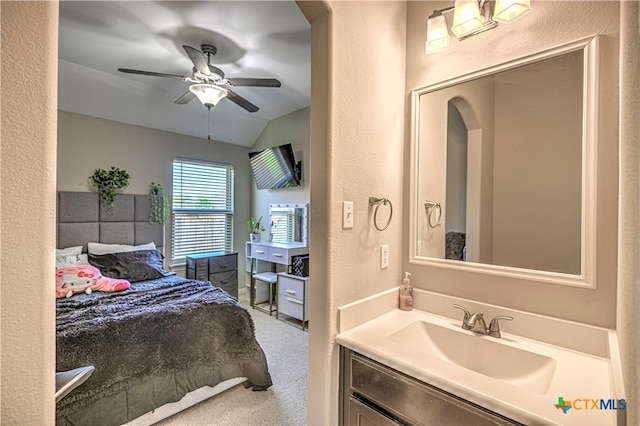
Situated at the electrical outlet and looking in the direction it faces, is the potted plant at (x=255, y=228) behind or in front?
behind

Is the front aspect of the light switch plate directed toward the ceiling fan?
no

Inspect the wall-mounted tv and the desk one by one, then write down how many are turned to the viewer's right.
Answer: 0

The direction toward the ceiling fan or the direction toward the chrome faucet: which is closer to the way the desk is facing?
the ceiling fan

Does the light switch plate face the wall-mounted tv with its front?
no

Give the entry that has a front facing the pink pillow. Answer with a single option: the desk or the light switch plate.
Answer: the desk

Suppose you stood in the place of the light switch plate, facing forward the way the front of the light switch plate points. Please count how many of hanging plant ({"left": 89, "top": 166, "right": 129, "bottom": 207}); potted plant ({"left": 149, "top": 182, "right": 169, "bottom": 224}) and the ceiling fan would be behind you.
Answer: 3

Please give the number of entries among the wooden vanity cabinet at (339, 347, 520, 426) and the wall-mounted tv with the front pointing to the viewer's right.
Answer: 0

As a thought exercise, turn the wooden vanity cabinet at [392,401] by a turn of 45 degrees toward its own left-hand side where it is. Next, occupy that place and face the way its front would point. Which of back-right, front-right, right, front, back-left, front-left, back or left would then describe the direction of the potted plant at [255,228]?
back-right

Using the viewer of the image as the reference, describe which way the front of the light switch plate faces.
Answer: facing the viewer and to the right of the viewer

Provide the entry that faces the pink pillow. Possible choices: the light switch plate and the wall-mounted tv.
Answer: the wall-mounted tv

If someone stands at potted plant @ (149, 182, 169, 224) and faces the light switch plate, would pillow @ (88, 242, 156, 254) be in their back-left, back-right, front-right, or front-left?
front-right

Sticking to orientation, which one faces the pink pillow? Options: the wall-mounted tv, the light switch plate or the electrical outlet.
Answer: the wall-mounted tv

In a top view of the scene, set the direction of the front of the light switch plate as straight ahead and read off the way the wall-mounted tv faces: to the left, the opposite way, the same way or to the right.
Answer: to the right

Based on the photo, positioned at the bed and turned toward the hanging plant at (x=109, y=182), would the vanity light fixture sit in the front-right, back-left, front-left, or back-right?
back-right

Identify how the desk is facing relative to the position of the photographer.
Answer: facing the viewer and to the left of the viewer

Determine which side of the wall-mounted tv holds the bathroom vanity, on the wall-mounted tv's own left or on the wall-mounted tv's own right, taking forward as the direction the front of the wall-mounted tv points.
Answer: on the wall-mounted tv's own left

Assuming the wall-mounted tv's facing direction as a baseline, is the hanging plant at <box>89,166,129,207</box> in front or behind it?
in front

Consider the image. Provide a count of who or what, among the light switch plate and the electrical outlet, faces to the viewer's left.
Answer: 0
